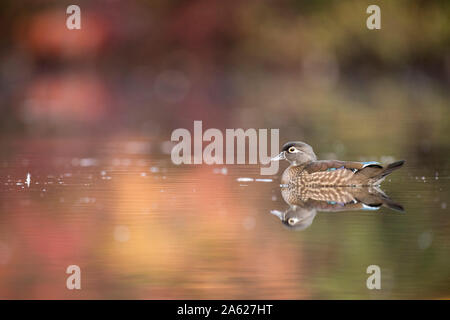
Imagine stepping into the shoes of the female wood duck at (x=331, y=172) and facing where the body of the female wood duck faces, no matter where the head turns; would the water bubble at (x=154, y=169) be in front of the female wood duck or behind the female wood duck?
in front

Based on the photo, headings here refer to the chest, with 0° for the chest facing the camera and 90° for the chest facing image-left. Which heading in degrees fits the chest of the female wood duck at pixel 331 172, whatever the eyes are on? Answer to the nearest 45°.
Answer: approximately 90°
